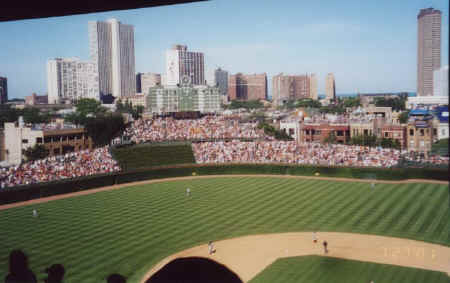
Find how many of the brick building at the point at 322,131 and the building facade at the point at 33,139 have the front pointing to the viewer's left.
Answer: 0

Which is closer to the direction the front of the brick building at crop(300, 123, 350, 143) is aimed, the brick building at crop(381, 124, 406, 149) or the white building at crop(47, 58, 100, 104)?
the brick building

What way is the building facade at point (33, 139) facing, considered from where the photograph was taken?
facing the viewer and to the right of the viewer

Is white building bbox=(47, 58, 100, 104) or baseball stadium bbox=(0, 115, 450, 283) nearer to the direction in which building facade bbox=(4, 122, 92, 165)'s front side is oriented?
the baseball stadium

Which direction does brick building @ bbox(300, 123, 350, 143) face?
toward the camera

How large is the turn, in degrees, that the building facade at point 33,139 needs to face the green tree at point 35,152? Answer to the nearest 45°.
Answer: approximately 45° to its right

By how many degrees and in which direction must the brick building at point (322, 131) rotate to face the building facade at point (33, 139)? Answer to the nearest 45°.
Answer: approximately 45° to its right

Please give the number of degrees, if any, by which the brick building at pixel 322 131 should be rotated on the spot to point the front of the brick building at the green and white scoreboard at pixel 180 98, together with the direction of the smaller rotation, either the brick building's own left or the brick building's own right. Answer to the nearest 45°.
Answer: approximately 90° to the brick building's own right

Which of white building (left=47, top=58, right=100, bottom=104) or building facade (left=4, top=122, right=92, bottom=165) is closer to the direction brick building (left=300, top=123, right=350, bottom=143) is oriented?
the building facade

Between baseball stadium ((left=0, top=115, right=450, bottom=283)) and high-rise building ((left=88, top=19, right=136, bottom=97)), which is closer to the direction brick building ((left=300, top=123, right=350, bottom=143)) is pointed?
the baseball stadium

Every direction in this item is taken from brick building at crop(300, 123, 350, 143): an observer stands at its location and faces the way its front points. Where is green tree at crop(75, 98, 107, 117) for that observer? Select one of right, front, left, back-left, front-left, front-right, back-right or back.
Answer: right

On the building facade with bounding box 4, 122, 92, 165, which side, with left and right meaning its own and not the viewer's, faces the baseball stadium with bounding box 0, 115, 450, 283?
front

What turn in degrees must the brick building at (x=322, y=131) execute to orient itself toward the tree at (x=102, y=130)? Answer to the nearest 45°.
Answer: approximately 45° to its right

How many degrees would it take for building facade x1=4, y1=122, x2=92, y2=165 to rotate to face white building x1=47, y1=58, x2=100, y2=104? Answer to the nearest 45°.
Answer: approximately 135° to its left
